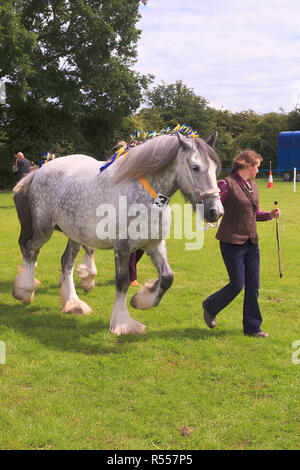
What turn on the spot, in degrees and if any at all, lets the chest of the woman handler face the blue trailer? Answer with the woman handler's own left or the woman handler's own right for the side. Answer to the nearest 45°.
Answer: approximately 135° to the woman handler's own left

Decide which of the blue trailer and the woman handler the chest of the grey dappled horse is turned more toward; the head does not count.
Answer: the woman handler

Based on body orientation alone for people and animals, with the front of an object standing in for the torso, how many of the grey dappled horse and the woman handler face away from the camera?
0

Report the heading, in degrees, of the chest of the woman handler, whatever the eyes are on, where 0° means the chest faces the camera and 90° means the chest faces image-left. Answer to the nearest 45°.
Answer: approximately 315°

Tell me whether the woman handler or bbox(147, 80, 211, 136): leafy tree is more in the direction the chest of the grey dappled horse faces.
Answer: the woman handler

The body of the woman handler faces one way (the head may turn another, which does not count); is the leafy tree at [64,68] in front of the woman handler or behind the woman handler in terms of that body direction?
behind

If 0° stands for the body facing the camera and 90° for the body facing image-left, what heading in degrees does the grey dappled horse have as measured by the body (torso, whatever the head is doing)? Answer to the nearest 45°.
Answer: approximately 315°

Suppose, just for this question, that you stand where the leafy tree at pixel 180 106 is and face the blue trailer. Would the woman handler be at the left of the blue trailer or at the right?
right

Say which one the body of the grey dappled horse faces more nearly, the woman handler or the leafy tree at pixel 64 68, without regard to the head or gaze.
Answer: the woman handler

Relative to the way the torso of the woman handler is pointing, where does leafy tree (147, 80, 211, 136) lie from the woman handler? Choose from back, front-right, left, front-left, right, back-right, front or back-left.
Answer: back-left
